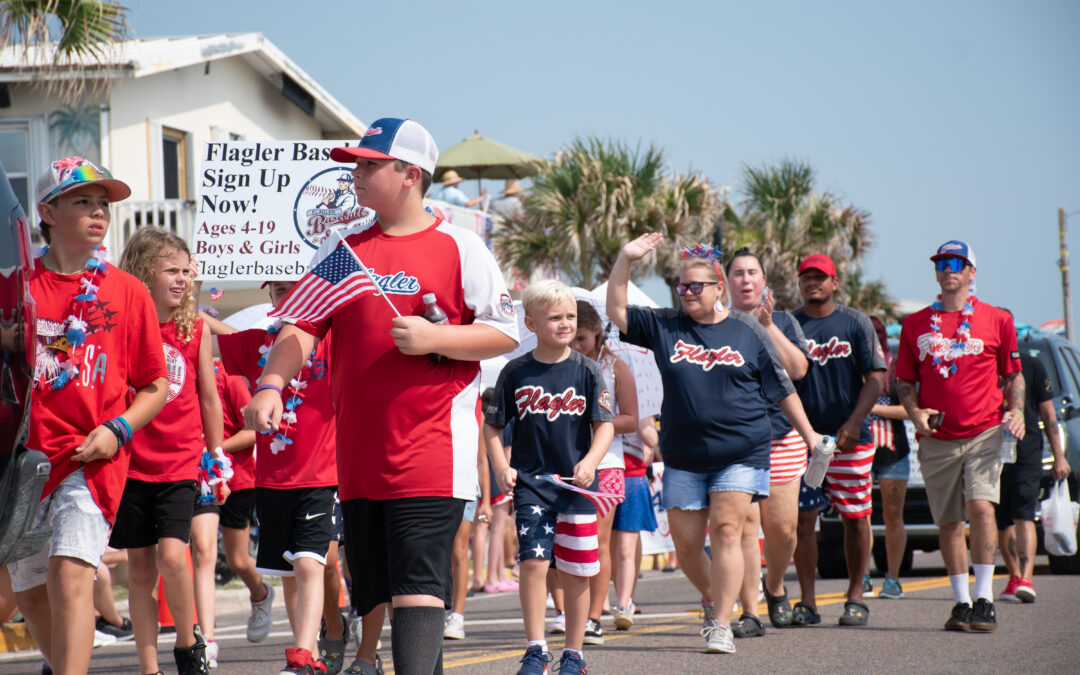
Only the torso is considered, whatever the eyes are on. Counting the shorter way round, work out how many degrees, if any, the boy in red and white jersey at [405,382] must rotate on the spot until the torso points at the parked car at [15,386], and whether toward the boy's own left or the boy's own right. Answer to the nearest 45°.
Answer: approximately 45° to the boy's own right

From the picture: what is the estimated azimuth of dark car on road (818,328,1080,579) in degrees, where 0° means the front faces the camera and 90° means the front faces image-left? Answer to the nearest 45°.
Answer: approximately 0°

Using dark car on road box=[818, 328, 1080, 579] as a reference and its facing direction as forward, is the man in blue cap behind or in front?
in front

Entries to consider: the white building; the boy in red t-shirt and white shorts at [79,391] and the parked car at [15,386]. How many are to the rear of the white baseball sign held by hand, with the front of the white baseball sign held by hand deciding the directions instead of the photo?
1

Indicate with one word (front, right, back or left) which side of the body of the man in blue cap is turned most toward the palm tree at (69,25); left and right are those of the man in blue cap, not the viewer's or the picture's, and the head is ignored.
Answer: right

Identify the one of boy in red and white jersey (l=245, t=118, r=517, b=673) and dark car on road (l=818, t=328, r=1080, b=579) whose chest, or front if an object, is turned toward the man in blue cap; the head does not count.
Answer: the dark car on road

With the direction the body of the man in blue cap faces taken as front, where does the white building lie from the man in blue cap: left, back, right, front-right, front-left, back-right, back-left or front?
back-right

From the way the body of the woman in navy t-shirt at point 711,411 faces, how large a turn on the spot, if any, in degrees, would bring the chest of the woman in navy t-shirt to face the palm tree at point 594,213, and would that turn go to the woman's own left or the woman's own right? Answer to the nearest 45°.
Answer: approximately 180°

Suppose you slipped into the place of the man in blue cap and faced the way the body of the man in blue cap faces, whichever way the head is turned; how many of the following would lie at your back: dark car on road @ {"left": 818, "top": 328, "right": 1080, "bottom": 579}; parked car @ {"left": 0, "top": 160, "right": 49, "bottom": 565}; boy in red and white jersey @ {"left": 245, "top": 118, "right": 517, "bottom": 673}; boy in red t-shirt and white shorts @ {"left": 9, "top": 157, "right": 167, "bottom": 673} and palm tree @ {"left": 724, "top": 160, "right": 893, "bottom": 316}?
2

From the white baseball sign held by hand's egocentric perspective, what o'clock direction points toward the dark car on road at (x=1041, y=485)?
The dark car on road is roughly at 8 o'clock from the white baseball sign held by hand.
